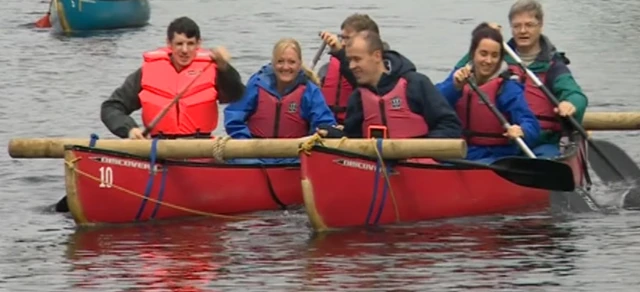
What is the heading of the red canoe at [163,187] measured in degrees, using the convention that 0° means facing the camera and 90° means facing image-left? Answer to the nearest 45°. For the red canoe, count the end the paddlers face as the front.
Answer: approximately 45°

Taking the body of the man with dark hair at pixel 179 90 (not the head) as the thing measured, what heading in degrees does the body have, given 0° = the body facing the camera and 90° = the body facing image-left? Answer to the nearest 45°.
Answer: approximately 0°

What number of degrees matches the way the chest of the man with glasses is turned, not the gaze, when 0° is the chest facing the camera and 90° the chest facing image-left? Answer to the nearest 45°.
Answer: approximately 45°

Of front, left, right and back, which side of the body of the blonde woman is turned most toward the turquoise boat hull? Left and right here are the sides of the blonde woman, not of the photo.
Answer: back

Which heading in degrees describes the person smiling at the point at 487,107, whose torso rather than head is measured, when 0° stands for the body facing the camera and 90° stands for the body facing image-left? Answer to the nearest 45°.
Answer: approximately 45°

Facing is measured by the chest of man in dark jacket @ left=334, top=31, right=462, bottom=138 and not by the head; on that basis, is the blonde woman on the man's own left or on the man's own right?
on the man's own right

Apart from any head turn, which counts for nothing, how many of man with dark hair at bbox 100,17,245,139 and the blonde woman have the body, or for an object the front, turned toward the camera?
2

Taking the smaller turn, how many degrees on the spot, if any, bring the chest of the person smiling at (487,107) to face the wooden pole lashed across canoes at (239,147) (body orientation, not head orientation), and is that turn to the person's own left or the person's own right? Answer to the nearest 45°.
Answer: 0° — they already face it
